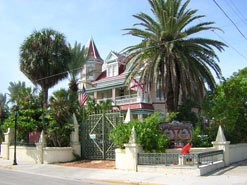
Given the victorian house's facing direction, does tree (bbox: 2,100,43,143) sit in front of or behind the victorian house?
in front

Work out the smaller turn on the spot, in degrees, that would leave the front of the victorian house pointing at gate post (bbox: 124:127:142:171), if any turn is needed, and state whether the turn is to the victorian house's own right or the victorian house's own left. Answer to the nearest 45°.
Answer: approximately 45° to the victorian house's own left

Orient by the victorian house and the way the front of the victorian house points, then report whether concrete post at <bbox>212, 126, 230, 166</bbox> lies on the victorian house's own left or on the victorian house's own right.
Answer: on the victorian house's own left

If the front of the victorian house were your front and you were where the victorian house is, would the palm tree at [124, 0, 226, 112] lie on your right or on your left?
on your left

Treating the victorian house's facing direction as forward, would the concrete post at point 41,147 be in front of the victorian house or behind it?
in front

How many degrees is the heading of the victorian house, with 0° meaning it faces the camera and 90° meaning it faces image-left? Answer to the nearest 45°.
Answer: approximately 45°

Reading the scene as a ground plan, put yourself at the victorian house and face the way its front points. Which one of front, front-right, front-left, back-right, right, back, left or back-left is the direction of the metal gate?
front-left
